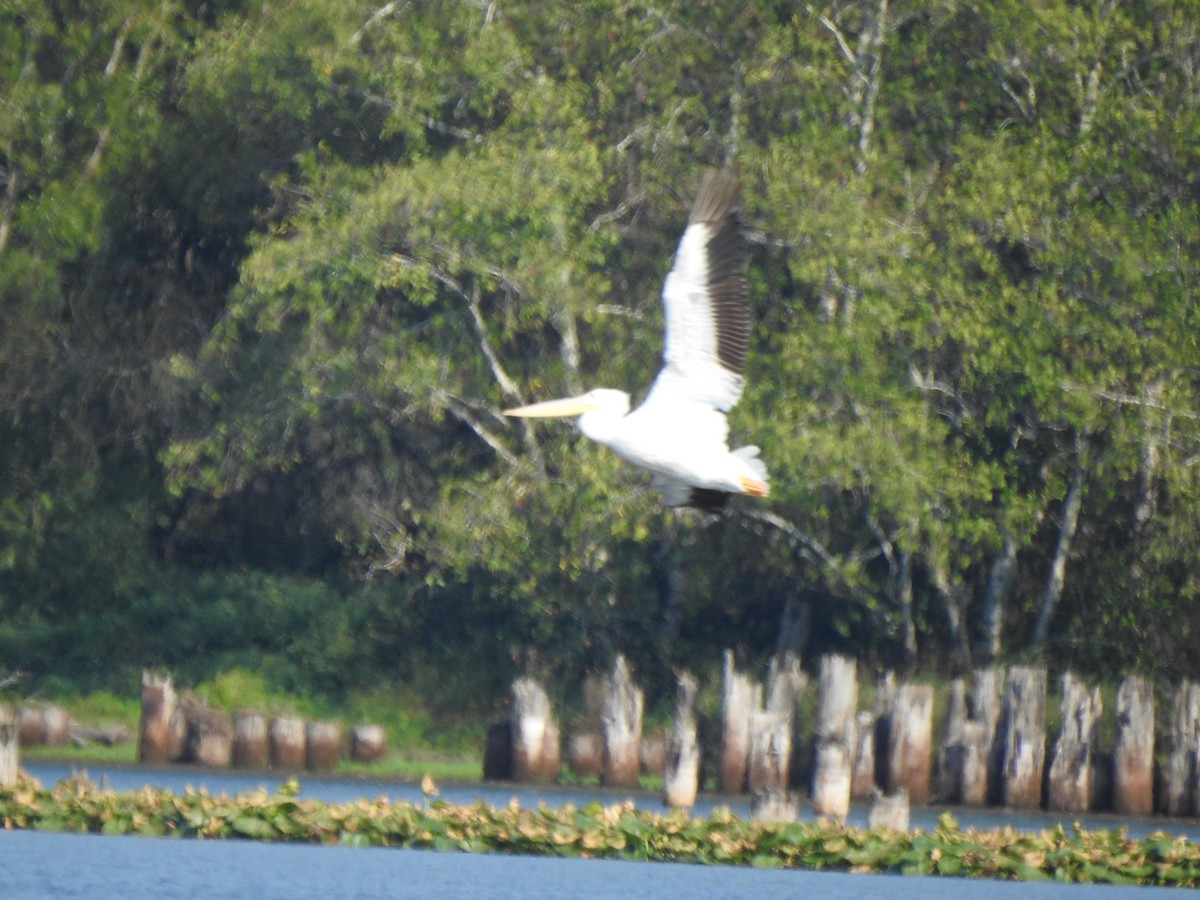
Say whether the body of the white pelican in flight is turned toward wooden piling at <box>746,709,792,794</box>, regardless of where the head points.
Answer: no

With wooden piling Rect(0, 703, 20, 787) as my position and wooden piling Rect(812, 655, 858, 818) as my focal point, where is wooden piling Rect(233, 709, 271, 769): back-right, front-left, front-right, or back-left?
front-left

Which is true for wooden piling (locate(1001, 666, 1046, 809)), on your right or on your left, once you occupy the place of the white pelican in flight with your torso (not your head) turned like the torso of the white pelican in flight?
on your right

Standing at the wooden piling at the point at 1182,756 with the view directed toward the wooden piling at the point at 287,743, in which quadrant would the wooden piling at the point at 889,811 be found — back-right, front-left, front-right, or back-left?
front-left

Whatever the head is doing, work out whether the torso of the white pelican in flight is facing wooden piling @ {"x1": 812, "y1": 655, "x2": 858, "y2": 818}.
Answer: no

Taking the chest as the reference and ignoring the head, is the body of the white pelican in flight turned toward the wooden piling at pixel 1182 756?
no

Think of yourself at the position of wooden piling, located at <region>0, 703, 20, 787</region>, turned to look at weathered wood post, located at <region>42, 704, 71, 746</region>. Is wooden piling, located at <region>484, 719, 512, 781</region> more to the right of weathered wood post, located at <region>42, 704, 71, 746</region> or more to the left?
right

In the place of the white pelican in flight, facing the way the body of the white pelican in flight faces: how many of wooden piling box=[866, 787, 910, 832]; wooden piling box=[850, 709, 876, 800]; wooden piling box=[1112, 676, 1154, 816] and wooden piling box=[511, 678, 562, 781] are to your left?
0

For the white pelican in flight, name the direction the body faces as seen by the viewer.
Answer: to the viewer's left

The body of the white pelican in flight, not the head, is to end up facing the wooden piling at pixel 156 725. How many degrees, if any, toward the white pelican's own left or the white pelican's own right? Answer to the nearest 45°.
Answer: approximately 45° to the white pelican's own right
